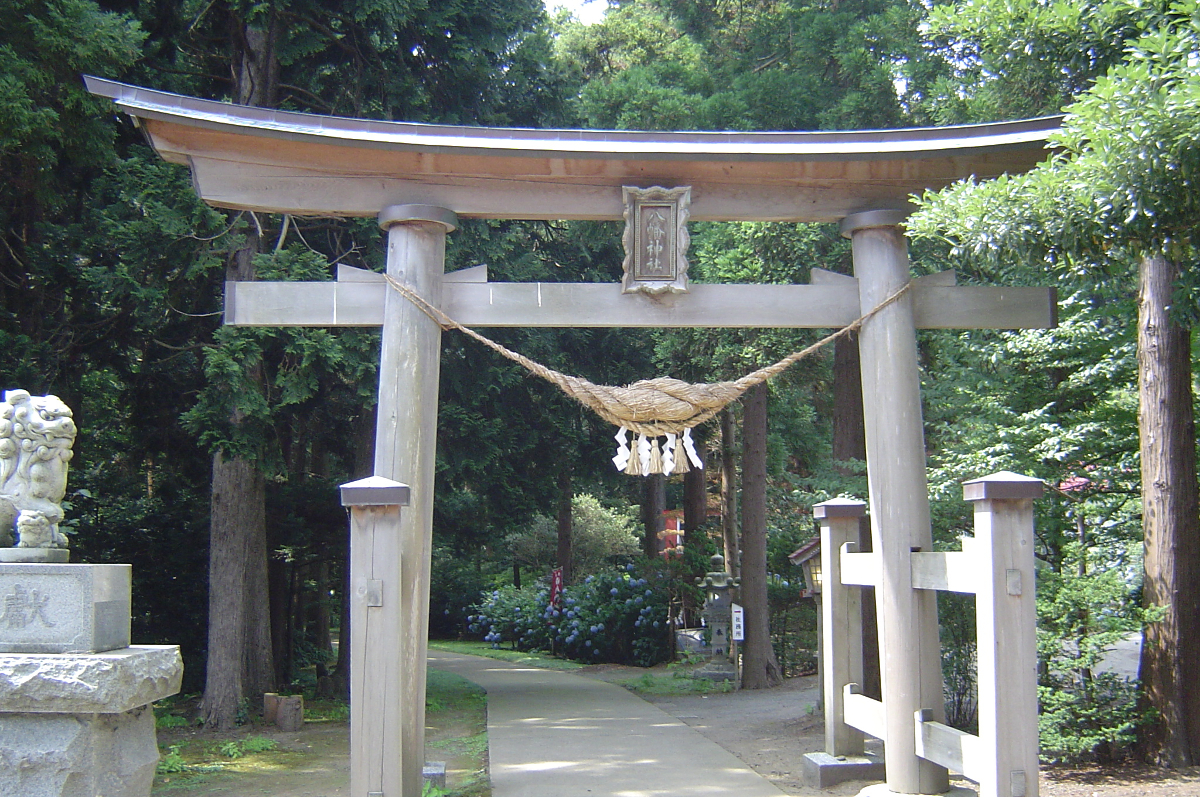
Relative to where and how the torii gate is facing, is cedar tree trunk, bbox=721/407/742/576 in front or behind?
behind

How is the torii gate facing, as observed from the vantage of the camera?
facing the viewer

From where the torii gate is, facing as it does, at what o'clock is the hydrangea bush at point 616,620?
The hydrangea bush is roughly at 6 o'clock from the torii gate.

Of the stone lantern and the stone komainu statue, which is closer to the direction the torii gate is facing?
the stone komainu statue

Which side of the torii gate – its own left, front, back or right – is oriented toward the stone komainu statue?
right

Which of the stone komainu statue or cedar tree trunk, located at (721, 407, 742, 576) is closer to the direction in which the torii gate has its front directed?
the stone komainu statue

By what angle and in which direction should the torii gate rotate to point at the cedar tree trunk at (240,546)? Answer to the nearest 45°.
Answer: approximately 135° to its right

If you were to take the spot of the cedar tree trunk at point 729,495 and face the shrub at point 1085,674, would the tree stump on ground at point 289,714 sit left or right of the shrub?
right
